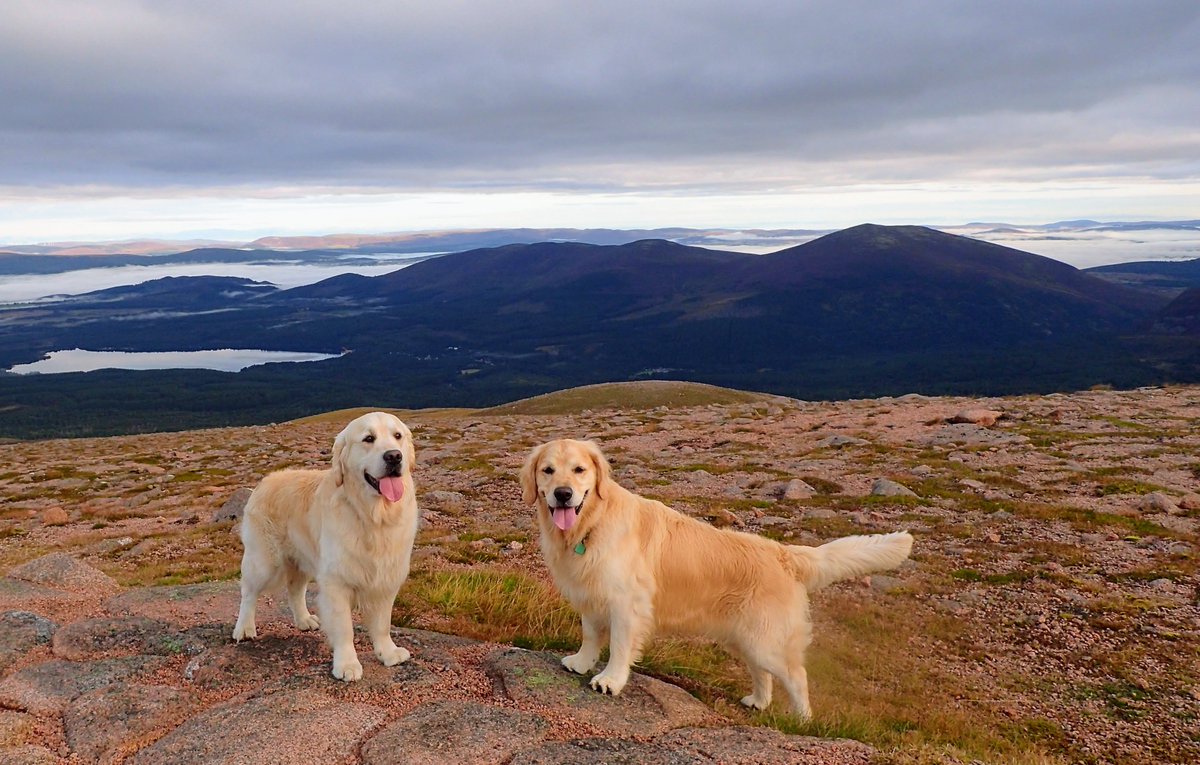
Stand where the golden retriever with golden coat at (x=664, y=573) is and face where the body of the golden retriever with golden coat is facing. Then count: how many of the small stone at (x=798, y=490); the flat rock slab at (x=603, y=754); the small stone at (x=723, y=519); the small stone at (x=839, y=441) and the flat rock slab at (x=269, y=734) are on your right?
3

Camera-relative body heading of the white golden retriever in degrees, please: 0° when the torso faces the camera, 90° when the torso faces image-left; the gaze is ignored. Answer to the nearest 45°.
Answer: approximately 315°

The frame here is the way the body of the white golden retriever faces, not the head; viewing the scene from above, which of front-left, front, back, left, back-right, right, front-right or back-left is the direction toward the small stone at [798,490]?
left

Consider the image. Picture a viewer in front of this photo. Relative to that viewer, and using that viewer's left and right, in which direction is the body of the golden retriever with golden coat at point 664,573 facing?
facing to the left of the viewer

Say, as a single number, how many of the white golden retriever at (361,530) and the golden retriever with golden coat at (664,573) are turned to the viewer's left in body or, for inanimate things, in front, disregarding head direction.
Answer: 1

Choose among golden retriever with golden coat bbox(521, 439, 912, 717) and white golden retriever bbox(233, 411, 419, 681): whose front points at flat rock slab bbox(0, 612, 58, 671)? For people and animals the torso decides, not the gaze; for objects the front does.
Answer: the golden retriever with golden coat

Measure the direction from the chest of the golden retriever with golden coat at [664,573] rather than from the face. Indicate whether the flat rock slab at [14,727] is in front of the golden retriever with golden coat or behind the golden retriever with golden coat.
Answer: in front

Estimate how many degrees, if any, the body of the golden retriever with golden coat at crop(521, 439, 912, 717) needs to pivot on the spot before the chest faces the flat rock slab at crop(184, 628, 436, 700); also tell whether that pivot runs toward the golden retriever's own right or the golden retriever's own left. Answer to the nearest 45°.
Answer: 0° — it already faces it

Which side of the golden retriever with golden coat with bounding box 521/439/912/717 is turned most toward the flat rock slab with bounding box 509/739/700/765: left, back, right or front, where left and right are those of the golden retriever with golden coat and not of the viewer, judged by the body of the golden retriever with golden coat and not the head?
left

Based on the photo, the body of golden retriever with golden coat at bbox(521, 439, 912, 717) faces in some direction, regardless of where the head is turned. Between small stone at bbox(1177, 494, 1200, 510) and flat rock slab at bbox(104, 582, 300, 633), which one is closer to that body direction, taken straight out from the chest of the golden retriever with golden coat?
the flat rock slab
